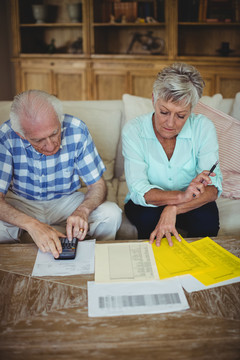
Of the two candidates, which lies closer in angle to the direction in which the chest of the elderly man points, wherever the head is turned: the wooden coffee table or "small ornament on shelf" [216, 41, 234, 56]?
the wooden coffee table

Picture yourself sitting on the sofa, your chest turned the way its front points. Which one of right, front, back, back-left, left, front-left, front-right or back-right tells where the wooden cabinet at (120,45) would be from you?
back

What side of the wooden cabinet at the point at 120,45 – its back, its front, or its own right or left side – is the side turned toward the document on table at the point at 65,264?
front

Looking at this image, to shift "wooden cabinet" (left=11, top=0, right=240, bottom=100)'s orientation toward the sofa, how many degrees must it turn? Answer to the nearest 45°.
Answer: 0° — it already faces it

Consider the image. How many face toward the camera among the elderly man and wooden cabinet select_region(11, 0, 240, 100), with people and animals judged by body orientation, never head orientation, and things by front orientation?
2
